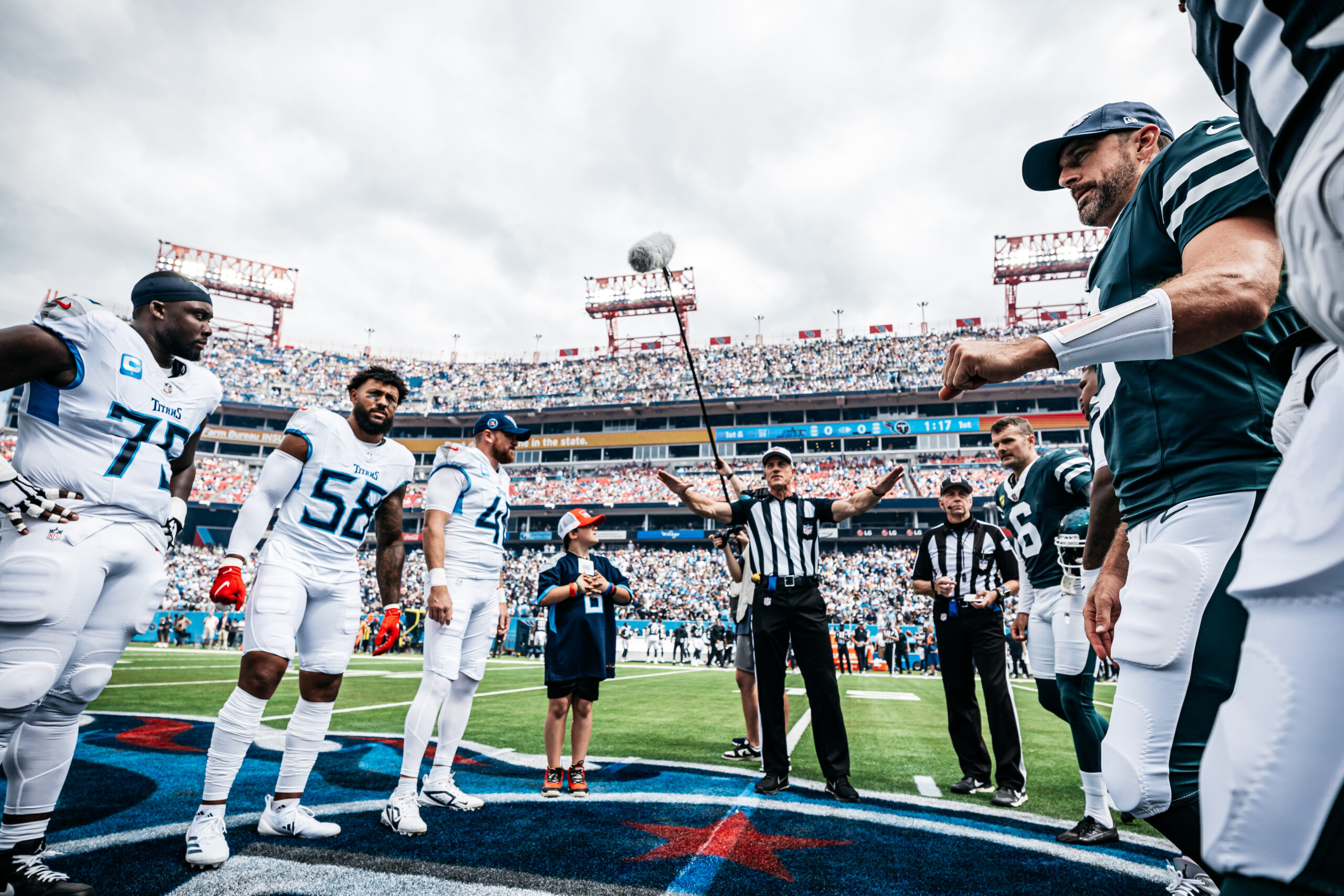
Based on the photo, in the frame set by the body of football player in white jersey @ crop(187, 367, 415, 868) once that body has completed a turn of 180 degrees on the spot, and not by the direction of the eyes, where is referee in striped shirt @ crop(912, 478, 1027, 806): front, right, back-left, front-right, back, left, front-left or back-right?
back-right

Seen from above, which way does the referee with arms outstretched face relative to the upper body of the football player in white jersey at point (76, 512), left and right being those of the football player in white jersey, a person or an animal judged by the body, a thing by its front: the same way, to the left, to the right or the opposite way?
to the right

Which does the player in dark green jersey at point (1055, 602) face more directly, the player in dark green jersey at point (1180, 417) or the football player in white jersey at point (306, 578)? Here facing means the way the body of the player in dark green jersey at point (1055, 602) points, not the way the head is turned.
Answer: the football player in white jersey

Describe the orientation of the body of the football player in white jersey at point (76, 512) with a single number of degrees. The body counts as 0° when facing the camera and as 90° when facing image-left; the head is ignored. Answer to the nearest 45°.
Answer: approximately 315°

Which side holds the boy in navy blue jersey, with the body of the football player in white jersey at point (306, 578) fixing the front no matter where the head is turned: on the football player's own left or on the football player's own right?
on the football player's own left

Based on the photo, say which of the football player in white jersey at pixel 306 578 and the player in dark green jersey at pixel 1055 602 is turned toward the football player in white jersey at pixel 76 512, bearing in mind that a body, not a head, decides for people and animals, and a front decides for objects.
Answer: the player in dark green jersey

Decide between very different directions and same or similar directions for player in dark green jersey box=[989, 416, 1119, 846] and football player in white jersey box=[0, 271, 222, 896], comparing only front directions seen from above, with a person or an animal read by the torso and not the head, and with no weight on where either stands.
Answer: very different directions

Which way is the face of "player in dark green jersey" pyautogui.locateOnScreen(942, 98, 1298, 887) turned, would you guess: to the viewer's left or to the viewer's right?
to the viewer's left

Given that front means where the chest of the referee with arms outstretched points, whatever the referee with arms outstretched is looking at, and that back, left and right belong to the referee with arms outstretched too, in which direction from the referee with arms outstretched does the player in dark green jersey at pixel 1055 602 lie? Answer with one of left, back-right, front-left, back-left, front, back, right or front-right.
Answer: left
